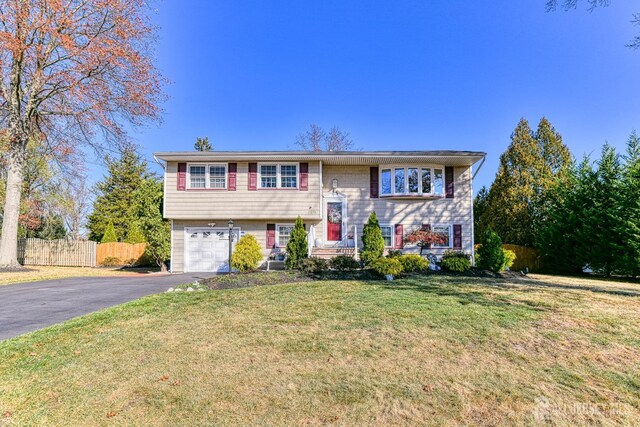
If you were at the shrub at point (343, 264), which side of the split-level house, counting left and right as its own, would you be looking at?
front

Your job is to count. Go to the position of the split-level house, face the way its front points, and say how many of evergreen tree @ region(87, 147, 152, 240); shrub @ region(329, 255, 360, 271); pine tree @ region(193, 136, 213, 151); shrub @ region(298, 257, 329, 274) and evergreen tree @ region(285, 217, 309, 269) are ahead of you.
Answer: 3

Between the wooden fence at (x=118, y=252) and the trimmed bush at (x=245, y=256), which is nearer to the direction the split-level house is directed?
the trimmed bush

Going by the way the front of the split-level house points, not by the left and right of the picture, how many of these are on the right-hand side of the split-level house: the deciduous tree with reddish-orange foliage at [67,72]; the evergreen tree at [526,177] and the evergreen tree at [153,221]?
2

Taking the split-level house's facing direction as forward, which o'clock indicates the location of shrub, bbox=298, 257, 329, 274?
The shrub is roughly at 12 o'clock from the split-level house.

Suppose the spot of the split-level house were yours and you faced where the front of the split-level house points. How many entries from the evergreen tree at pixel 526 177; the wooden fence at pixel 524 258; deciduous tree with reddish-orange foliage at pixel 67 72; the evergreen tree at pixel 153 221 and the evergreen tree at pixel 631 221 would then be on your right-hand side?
2

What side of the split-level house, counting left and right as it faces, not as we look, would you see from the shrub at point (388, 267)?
front

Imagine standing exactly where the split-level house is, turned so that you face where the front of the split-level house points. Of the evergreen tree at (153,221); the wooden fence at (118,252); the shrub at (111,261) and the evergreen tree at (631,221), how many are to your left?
1

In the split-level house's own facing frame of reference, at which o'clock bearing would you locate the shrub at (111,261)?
The shrub is roughly at 4 o'clock from the split-level house.

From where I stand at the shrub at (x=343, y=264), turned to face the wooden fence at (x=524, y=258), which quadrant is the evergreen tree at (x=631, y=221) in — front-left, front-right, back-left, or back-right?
front-right

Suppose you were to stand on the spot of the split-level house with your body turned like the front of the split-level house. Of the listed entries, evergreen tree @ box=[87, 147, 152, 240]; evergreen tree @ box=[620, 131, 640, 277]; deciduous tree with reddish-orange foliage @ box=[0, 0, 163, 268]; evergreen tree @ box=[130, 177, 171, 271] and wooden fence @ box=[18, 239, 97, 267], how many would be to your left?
1

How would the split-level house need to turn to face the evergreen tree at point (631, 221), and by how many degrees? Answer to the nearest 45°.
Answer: approximately 90° to its left

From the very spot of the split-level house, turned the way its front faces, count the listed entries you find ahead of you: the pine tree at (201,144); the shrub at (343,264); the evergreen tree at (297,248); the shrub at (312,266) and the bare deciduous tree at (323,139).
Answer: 3

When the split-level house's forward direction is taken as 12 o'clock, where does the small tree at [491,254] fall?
The small tree is roughly at 10 o'clock from the split-level house.

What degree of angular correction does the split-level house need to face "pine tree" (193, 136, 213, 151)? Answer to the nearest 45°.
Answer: approximately 135° to its right

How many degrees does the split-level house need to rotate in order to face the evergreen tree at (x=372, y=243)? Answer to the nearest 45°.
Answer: approximately 45° to its left

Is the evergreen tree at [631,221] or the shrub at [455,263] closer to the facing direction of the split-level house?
the shrub

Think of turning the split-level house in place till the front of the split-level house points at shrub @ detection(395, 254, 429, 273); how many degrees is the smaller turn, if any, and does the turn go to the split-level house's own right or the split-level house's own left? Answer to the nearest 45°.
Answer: approximately 45° to the split-level house's own left

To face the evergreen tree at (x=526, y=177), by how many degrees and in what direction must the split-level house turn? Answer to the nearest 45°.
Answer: approximately 90° to its left

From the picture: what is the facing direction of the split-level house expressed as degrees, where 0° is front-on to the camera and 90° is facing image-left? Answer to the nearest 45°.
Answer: approximately 0°

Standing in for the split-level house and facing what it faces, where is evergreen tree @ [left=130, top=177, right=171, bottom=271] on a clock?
The evergreen tree is roughly at 3 o'clock from the split-level house.

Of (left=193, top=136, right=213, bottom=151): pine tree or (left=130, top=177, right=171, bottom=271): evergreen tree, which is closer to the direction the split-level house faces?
the evergreen tree
